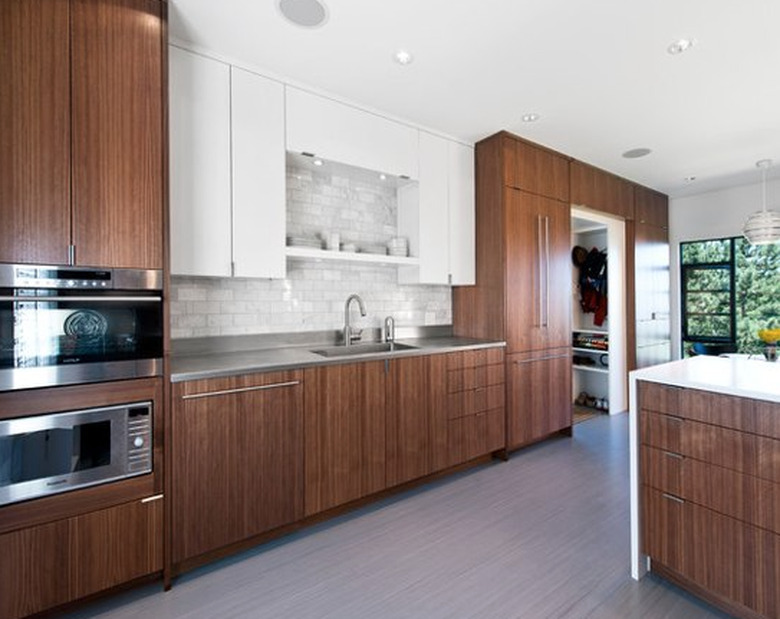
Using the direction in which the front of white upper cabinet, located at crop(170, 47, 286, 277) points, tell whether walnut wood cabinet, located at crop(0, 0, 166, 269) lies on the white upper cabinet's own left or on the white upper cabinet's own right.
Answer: on the white upper cabinet's own right

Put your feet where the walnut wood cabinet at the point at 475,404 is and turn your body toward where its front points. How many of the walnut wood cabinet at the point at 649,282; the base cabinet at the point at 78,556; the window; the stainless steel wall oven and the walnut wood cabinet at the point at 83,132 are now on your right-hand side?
3

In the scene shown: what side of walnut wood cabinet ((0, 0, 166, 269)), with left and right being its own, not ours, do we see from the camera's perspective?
front

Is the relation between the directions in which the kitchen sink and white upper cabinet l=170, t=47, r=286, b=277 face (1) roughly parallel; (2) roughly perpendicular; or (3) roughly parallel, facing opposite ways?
roughly parallel

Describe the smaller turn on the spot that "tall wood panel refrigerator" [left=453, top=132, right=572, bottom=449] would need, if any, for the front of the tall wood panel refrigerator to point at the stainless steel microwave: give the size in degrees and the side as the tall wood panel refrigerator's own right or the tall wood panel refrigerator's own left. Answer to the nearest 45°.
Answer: approximately 90° to the tall wood panel refrigerator's own right

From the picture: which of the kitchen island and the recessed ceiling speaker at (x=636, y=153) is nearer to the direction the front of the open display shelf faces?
the kitchen island

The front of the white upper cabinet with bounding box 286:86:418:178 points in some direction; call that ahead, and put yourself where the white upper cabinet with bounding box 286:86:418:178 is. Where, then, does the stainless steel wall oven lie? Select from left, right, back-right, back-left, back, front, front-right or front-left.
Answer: right

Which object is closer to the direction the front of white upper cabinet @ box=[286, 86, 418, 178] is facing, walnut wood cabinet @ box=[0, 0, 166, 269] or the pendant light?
the pendant light

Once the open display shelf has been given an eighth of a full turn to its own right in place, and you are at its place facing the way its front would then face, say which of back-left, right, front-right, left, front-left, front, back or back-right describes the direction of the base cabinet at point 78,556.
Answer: front-right

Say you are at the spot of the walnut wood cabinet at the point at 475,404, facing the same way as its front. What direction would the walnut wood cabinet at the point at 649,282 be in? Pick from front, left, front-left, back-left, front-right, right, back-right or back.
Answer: left

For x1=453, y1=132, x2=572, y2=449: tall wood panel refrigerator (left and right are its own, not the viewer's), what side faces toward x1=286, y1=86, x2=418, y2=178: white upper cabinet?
right

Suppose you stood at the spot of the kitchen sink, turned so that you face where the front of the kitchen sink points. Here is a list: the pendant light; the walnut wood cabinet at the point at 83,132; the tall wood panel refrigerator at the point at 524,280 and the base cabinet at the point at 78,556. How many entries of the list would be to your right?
2

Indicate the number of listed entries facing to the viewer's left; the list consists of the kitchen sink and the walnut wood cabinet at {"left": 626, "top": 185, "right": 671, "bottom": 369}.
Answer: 0

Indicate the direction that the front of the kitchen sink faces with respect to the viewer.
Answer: facing the viewer and to the right of the viewer

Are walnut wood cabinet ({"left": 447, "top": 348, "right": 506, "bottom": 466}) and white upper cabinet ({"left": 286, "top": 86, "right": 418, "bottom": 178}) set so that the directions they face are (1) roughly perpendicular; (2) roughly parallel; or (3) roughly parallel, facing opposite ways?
roughly parallel

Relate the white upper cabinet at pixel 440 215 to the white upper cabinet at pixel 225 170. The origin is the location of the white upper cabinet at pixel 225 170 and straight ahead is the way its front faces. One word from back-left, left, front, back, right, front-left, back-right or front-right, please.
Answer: front-left
